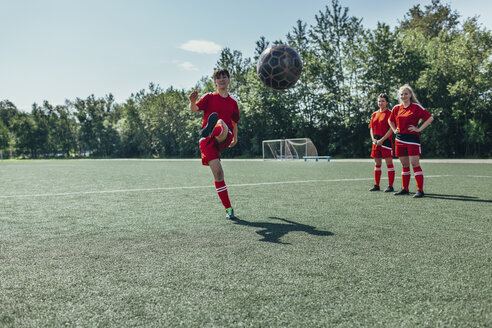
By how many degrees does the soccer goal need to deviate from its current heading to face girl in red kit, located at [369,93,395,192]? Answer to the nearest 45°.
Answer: approximately 45° to its left

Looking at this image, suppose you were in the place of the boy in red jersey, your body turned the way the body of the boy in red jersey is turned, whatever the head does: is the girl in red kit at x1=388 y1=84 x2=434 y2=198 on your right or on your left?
on your left

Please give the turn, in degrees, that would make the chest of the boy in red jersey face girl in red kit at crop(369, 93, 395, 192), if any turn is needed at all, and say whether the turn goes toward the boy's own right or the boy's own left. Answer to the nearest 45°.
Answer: approximately 135° to the boy's own left

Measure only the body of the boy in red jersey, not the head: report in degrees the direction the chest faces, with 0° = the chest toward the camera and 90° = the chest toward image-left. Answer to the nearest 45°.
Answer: approximately 0°

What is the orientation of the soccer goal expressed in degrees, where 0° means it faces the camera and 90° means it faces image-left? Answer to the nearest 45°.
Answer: approximately 45°
